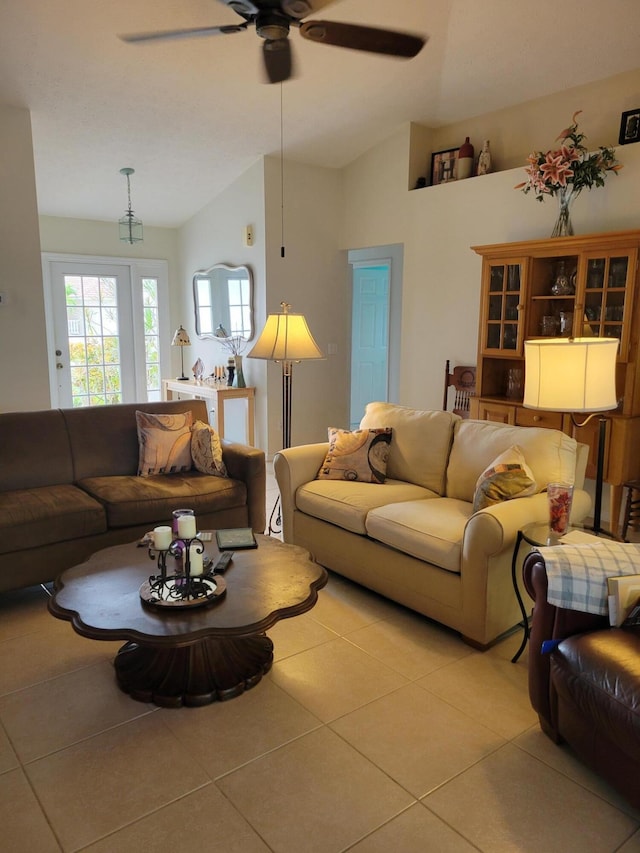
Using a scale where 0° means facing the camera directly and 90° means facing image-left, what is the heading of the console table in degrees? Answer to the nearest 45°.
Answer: approximately 45°

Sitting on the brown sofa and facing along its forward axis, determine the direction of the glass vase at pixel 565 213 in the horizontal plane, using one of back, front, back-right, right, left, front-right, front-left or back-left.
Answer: front-left

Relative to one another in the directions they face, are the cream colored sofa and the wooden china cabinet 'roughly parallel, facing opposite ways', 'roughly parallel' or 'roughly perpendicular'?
roughly parallel

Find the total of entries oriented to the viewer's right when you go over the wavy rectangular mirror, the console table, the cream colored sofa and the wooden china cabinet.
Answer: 0

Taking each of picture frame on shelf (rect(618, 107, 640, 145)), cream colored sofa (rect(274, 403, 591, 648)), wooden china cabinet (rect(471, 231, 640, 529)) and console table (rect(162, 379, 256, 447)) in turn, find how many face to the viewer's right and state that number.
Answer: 0

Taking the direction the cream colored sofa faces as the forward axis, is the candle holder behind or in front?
in front

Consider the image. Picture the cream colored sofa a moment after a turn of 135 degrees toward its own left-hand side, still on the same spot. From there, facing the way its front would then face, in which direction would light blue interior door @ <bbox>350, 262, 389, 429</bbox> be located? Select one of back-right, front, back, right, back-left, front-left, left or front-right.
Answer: left

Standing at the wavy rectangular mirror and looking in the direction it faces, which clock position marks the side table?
The side table is roughly at 10 o'clock from the wavy rectangular mirror.

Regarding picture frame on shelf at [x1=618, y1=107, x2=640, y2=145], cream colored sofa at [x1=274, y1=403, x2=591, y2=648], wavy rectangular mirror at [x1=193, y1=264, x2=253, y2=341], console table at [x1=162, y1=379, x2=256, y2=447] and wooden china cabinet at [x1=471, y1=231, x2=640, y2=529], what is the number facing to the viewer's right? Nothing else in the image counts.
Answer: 0

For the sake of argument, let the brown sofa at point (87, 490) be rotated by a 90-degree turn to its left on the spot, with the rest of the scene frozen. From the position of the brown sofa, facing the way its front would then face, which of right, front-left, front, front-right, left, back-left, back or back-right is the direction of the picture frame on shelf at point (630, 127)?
front-right

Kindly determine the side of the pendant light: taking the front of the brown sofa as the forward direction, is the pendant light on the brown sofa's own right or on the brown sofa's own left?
on the brown sofa's own left

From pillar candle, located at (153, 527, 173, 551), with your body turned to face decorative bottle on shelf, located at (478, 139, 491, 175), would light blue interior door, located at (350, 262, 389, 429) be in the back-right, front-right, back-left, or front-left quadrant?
front-left

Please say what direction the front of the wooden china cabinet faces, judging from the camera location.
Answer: facing the viewer and to the left of the viewer

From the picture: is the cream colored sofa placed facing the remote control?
yes

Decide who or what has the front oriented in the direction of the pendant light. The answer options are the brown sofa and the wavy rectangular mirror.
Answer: the wavy rectangular mirror

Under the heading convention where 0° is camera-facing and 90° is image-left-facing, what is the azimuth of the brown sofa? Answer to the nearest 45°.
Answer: approximately 315°

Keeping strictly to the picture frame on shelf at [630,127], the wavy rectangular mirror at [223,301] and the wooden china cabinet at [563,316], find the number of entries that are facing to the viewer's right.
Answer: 0
